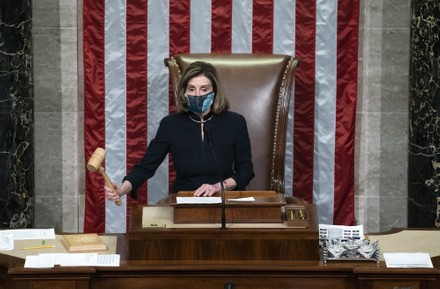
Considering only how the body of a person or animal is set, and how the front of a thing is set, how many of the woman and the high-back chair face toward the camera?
2

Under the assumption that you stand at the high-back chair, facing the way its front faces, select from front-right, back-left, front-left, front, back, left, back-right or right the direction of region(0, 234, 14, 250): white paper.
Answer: front-right

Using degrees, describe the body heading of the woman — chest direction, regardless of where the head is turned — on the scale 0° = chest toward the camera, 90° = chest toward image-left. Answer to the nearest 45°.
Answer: approximately 0°

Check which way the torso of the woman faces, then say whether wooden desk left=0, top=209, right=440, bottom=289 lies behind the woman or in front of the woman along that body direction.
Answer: in front
